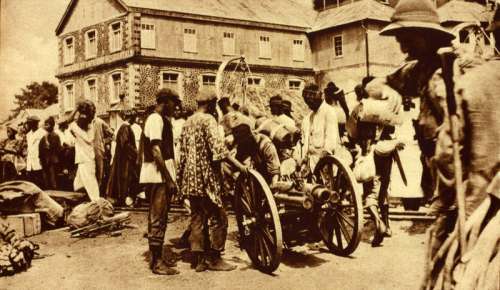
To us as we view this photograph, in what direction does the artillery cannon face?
facing the viewer and to the right of the viewer

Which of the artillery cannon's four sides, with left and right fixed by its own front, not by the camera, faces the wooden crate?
back

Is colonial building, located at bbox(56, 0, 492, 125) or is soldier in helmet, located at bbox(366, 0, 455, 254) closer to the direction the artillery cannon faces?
the soldier in helmet

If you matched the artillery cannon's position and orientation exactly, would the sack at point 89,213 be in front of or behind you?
behind

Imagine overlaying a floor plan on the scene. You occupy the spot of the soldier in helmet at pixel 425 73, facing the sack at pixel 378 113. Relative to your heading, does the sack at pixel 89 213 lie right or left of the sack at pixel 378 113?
left

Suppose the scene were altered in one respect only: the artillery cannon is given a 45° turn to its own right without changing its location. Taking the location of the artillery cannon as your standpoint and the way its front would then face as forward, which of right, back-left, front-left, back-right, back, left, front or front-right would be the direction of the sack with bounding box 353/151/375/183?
back-left

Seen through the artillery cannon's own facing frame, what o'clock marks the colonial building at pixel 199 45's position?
The colonial building is roughly at 7 o'clock from the artillery cannon.

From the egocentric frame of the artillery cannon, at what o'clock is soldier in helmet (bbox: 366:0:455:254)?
The soldier in helmet is roughly at 1 o'clock from the artillery cannon.

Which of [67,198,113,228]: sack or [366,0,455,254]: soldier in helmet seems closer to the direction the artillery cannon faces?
the soldier in helmet
